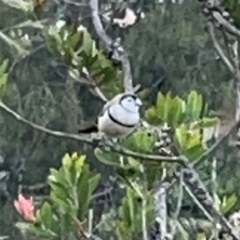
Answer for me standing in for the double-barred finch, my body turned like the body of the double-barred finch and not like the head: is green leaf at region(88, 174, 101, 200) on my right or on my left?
on my right

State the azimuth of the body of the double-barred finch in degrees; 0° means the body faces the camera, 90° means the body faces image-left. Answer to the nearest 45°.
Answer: approximately 315°

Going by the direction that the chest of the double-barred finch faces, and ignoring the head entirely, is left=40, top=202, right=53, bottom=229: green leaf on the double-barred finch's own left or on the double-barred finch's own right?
on the double-barred finch's own right

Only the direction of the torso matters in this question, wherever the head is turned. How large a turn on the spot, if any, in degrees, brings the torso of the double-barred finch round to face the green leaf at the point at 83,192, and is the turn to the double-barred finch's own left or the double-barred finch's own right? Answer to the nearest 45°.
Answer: approximately 45° to the double-barred finch's own right
